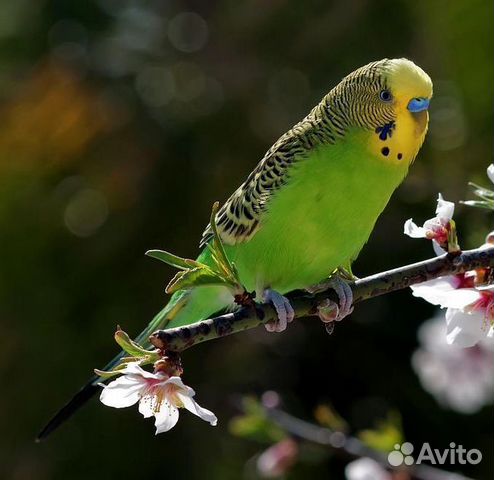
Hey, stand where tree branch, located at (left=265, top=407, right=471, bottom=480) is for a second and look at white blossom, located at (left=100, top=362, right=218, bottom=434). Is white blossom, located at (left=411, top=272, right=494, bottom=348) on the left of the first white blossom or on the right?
left

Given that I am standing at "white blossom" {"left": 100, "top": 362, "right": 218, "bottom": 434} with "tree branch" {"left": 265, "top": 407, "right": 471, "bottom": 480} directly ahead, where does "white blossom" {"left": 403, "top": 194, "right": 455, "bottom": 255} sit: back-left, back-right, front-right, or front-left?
front-right
